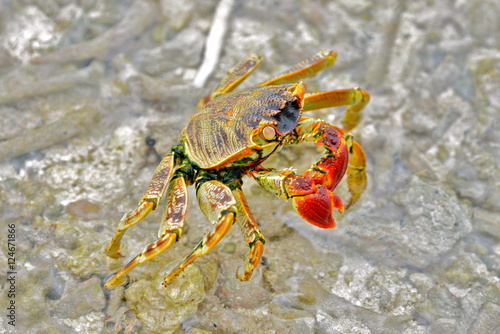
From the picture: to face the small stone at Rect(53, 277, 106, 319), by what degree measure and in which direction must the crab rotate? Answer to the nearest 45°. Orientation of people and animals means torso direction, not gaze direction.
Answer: approximately 135° to its right

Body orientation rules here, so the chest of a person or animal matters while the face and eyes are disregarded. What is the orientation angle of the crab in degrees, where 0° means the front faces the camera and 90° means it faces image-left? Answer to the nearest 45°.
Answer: approximately 315°
